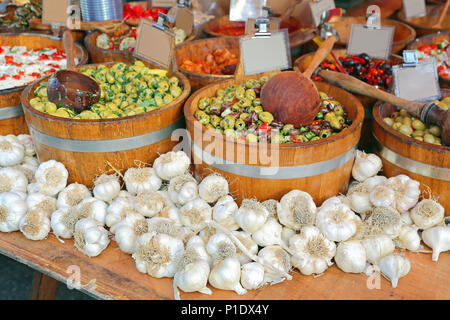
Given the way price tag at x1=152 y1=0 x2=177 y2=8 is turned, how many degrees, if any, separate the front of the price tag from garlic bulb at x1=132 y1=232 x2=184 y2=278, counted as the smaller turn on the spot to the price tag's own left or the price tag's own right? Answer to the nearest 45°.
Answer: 0° — it already faces it

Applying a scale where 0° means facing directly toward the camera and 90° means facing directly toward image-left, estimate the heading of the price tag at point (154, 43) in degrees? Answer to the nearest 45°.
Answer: approximately 0°

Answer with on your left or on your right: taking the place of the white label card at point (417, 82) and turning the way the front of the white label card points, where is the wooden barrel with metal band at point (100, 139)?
on your right

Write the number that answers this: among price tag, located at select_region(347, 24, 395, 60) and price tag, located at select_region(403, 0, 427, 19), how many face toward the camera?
2

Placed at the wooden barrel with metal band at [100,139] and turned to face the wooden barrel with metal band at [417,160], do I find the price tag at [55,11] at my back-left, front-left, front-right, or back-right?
back-left

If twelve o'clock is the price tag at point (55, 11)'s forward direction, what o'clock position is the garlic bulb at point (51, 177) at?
The garlic bulb is roughly at 12 o'clock from the price tag.
